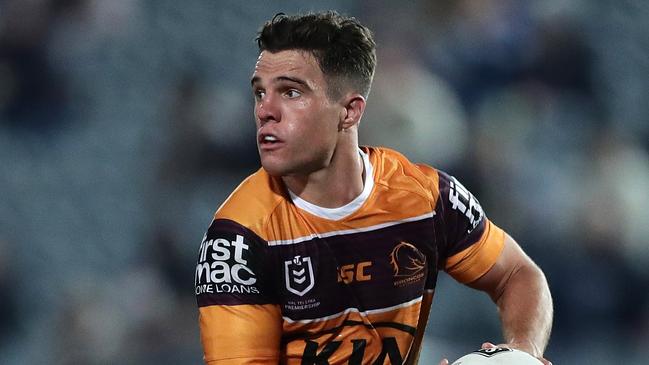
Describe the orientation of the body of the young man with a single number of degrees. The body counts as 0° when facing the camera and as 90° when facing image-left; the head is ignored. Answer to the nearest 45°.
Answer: approximately 0°
